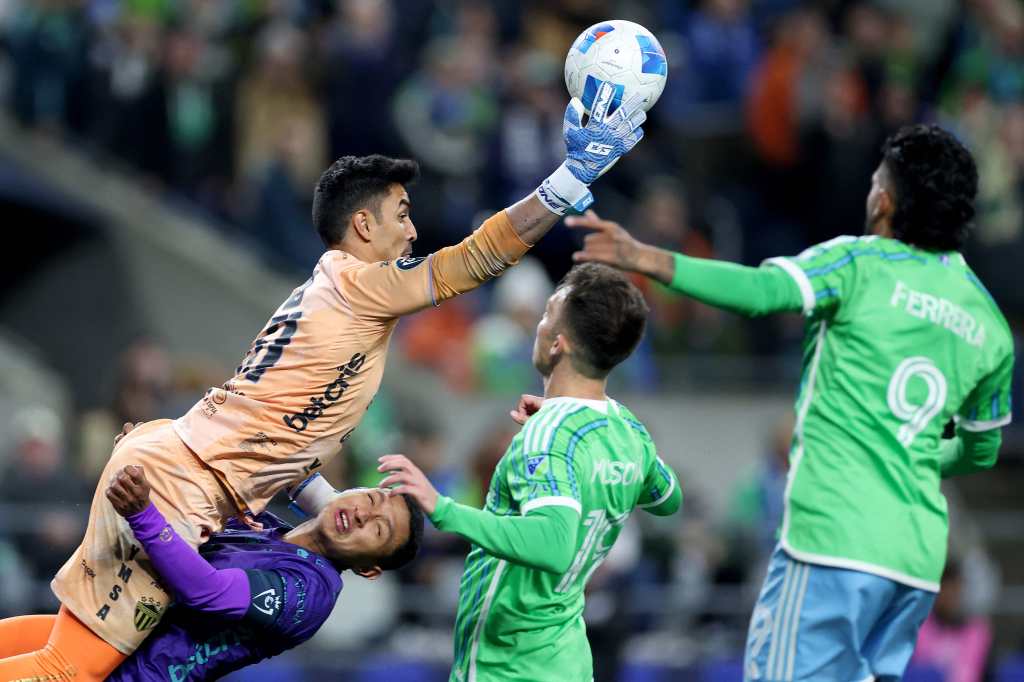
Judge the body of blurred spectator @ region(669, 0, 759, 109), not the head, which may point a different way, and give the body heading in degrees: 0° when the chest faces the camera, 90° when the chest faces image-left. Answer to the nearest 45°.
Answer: approximately 0°

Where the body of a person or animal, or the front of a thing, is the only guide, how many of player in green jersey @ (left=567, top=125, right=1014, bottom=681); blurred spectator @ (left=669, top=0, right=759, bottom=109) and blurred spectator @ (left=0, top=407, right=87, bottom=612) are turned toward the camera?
2

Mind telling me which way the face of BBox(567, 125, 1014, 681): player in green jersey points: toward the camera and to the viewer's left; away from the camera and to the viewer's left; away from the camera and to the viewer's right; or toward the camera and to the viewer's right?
away from the camera and to the viewer's left

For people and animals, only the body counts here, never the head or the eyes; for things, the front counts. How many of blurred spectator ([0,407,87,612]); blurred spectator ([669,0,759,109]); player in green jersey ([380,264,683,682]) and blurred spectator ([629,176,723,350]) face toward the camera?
3

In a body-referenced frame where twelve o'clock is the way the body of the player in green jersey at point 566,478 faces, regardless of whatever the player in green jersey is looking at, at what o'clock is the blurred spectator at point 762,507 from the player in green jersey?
The blurred spectator is roughly at 2 o'clock from the player in green jersey.

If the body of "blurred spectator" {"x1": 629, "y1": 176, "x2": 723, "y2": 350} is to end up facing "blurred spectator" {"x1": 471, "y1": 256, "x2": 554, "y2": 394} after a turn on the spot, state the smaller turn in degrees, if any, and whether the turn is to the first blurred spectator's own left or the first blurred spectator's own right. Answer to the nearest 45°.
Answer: approximately 45° to the first blurred spectator's own right

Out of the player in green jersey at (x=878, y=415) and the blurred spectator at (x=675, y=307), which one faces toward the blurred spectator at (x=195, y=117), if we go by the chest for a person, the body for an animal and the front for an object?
the player in green jersey

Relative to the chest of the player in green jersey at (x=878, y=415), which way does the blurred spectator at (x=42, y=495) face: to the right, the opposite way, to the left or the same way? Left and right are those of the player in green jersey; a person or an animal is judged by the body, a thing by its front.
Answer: the opposite way

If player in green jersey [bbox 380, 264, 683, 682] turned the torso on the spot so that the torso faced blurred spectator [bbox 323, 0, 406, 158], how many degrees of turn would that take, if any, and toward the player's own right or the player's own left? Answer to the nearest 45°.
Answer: approximately 45° to the player's own right

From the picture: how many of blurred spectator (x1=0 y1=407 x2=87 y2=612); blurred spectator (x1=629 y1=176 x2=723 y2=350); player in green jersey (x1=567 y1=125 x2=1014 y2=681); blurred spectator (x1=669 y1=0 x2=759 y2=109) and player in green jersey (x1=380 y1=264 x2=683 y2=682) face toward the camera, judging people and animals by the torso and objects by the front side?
3

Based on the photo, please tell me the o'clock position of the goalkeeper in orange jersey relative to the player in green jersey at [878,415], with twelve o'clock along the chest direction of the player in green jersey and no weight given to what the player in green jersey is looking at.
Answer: The goalkeeper in orange jersey is roughly at 10 o'clock from the player in green jersey.
